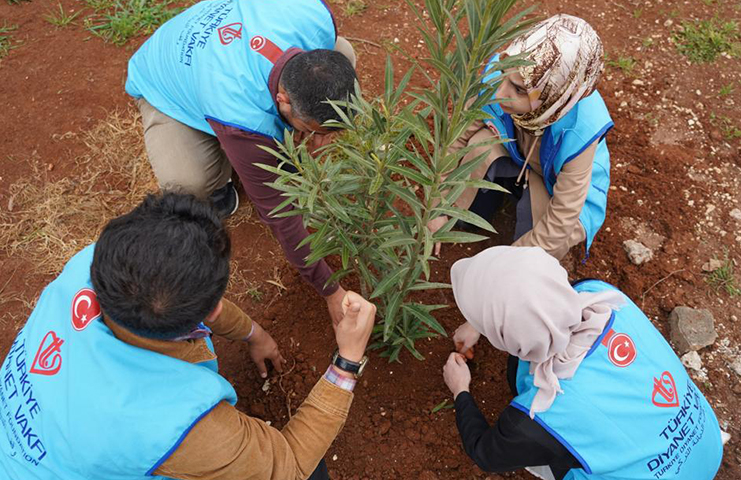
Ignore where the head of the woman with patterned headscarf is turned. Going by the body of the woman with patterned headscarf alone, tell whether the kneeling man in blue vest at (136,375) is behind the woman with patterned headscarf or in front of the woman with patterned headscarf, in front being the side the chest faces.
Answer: in front

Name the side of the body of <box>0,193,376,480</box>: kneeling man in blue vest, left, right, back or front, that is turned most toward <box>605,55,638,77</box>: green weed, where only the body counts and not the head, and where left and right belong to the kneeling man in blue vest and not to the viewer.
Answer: front

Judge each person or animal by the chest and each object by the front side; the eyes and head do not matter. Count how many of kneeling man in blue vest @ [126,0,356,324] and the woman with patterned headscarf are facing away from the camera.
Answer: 0

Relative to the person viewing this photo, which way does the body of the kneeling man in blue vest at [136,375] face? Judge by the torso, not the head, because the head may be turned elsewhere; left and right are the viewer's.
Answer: facing away from the viewer and to the right of the viewer

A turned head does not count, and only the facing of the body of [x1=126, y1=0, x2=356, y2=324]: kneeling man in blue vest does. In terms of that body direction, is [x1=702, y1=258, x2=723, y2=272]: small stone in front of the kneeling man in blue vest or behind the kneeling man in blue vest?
in front

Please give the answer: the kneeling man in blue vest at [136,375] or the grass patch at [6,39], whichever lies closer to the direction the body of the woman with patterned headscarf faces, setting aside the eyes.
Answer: the kneeling man in blue vest

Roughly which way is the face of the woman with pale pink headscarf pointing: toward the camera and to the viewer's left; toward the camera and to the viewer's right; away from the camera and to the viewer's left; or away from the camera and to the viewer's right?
away from the camera and to the viewer's left

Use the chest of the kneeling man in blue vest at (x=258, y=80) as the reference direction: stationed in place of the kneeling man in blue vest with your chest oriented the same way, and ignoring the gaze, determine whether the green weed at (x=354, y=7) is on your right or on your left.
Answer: on your left

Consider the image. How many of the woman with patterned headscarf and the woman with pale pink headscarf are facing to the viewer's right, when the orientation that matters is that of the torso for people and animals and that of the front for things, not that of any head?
0

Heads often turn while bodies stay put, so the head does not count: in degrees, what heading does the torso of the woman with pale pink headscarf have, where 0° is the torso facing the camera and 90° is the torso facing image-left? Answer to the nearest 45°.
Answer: approximately 135°

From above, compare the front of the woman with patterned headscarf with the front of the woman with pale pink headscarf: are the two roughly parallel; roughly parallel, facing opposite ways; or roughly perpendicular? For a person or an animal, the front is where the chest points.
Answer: roughly perpendicular

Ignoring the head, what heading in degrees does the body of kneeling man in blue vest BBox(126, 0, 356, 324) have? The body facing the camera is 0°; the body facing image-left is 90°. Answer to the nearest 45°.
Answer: approximately 315°
